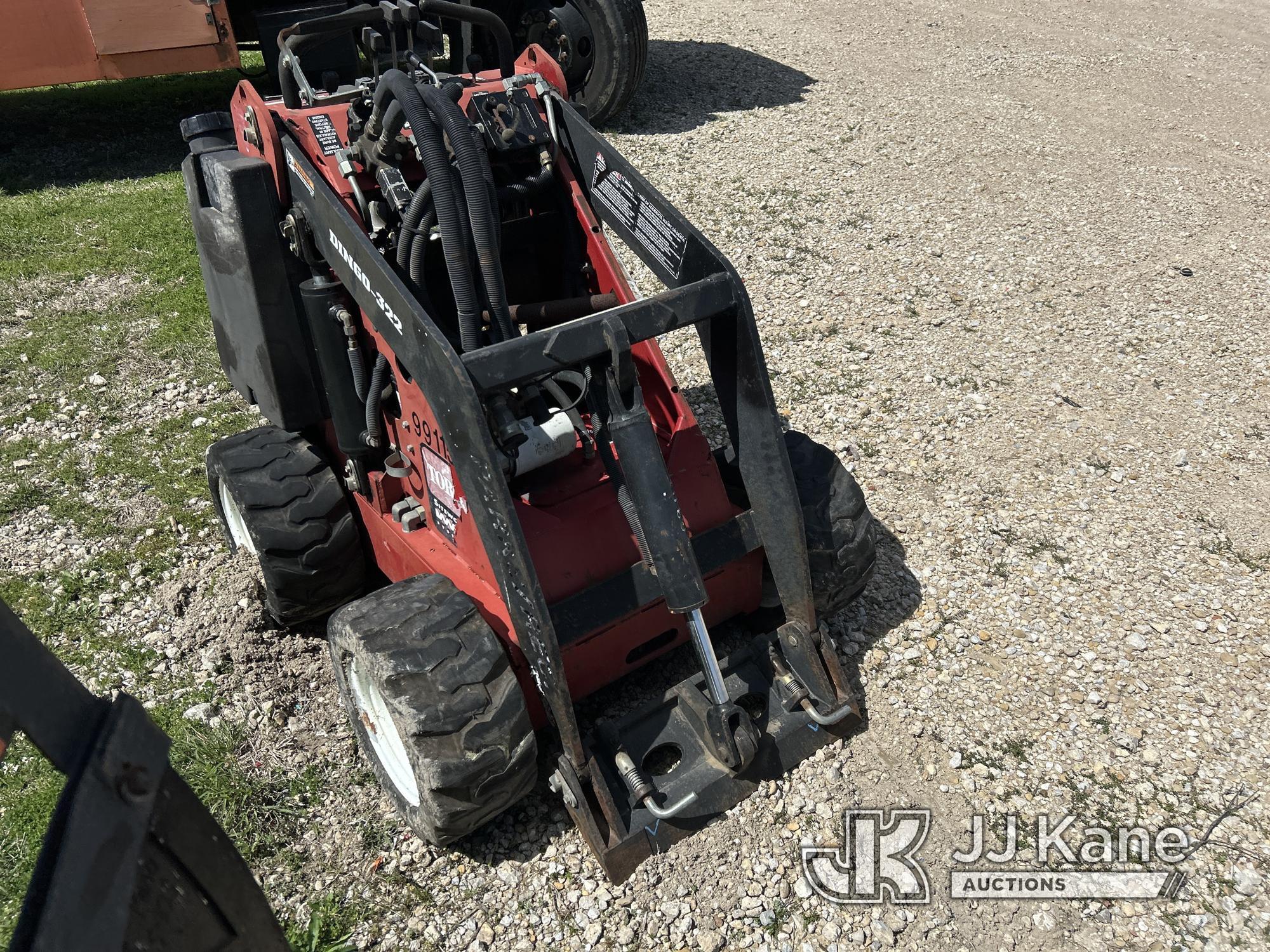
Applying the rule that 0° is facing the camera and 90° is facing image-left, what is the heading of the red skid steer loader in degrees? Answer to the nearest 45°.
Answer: approximately 315°

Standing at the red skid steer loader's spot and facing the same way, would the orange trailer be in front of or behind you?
behind
